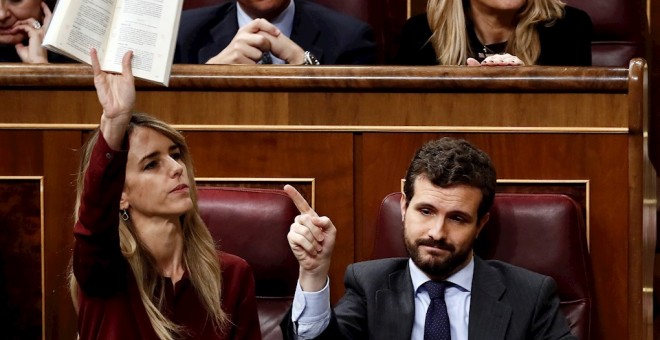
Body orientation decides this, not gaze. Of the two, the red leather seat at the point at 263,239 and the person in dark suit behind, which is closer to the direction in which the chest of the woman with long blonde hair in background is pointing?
the red leather seat

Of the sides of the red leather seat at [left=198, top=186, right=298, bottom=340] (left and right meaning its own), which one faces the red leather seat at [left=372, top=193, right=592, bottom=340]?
left

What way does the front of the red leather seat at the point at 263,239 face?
toward the camera

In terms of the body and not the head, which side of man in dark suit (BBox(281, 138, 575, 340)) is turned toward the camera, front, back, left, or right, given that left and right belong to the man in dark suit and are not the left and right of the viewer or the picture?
front

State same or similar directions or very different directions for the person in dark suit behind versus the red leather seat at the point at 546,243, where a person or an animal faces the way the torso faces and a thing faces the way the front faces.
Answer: same or similar directions

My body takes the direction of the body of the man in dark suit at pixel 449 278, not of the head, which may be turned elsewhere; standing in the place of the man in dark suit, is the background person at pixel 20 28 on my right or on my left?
on my right

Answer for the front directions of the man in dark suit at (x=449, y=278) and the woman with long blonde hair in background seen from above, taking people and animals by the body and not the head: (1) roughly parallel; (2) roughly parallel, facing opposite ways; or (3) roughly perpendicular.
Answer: roughly parallel

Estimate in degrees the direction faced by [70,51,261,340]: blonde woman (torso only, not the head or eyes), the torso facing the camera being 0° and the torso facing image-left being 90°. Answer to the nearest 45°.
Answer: approximately 315°

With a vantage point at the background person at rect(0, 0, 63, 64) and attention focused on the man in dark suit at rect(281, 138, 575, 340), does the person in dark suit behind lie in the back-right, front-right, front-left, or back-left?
front-left

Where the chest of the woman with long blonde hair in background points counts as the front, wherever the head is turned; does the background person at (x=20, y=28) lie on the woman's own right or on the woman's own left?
on the woman's own right

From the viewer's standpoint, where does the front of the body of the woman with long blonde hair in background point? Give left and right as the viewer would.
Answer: facing the viewer

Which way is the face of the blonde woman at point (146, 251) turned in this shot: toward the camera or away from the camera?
toward the camera
